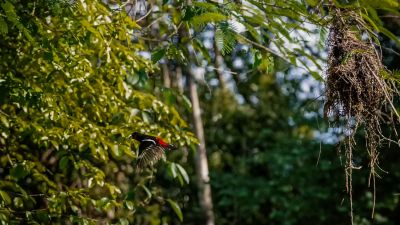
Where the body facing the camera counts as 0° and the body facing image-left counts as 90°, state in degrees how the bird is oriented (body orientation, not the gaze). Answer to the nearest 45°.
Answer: approximately 90°

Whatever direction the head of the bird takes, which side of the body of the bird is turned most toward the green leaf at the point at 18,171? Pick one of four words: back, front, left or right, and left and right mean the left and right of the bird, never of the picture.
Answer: front

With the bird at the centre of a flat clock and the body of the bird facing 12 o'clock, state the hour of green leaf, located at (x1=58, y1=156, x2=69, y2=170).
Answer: The green leaf is roughly at 1 o'clock from the bird.

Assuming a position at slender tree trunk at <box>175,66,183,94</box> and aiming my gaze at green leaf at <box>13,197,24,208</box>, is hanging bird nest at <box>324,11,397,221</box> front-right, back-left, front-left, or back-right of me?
front-left

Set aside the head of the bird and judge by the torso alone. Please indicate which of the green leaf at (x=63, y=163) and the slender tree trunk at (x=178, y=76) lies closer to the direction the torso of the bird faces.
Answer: the green leaf

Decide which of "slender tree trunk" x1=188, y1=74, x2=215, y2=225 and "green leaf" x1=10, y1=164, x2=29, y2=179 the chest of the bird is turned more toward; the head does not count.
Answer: the green leaf
